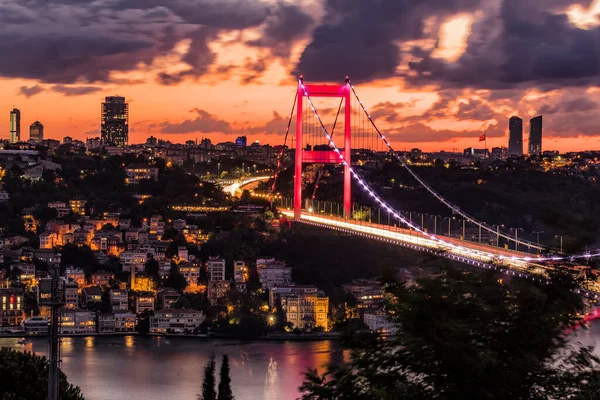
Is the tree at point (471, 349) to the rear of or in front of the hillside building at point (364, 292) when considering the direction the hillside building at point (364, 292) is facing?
in front

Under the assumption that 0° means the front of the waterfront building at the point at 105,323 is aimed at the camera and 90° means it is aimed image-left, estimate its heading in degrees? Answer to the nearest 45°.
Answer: approximately 0°

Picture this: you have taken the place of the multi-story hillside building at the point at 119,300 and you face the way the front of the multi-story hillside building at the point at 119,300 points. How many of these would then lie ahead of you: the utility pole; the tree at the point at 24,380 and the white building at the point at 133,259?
2

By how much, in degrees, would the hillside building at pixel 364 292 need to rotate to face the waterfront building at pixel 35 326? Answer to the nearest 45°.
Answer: approximately 90° to its right

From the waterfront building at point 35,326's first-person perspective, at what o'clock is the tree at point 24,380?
The tree is roughly at 12 o'clock from the waterfront building.

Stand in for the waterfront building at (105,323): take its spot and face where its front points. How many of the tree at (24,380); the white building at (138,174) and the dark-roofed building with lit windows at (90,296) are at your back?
2

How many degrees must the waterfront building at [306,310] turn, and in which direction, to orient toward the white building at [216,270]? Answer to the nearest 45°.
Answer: approximately 135° to its right

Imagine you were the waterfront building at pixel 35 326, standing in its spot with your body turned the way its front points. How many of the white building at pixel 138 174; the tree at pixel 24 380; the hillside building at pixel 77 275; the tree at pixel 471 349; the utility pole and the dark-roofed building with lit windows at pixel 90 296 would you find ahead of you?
3

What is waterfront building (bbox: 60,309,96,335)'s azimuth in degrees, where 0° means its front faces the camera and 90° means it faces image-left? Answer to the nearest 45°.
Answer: approximately 0°

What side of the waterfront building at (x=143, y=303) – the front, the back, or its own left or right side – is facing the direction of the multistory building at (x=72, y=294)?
right
